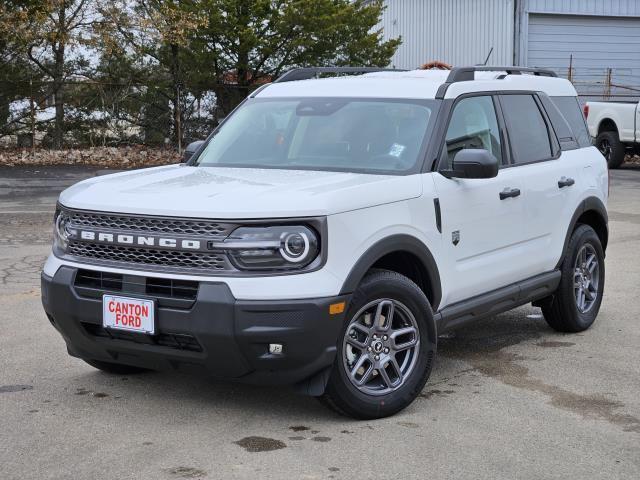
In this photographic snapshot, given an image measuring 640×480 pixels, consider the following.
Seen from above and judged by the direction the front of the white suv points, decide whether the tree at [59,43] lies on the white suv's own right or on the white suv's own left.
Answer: on the white suv's own right

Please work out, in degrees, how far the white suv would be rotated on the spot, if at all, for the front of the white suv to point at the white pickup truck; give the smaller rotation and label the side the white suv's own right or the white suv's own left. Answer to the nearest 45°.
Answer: approximately 135° to the white suv's own right

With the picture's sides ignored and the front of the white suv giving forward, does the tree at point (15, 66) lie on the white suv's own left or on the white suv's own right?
on the white suv's own right

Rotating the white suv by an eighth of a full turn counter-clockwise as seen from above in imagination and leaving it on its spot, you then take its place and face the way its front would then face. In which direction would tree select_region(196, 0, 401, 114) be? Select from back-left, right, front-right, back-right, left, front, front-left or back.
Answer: back

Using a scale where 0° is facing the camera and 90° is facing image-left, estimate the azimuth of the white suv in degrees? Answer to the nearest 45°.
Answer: approximately 45°

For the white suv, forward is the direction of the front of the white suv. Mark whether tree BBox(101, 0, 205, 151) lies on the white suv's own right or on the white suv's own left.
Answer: on the white suv's own right
